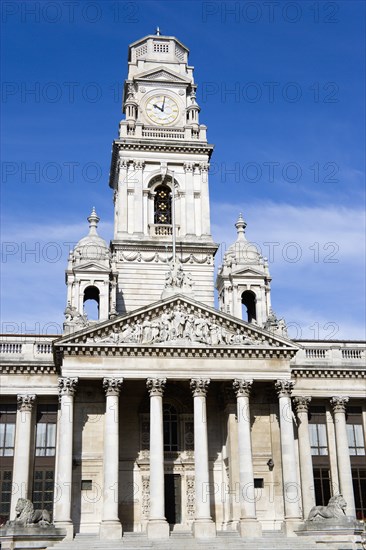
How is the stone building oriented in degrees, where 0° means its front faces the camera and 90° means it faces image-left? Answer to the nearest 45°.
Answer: approximately 0°
